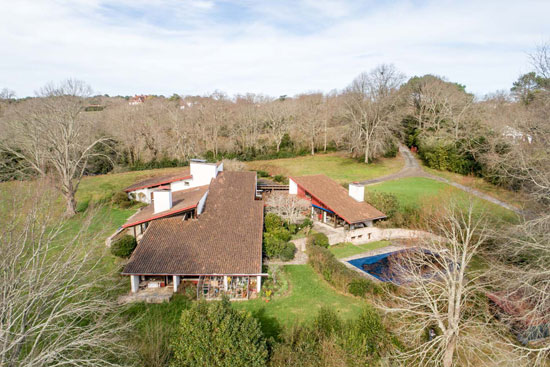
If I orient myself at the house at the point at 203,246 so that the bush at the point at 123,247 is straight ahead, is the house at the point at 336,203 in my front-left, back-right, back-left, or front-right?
back-right

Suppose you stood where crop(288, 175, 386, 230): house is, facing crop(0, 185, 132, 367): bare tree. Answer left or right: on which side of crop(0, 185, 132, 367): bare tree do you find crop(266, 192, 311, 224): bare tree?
right

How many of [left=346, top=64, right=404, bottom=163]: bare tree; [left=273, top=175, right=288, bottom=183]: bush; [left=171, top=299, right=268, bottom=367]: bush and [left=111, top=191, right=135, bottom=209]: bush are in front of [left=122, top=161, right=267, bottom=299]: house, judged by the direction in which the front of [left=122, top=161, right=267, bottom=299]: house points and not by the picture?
1

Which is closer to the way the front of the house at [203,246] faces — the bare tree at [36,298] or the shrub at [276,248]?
the bare tree

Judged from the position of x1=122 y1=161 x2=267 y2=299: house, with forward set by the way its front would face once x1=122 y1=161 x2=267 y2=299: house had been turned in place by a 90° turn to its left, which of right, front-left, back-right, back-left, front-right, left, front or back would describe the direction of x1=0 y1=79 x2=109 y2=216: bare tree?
back-left

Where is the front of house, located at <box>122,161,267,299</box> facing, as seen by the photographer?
facing the viewer

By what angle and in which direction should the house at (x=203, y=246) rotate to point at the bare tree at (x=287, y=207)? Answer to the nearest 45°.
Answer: approximately 135° to its left

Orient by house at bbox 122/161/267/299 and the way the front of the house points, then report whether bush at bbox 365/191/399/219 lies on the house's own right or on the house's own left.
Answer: on the house's own left

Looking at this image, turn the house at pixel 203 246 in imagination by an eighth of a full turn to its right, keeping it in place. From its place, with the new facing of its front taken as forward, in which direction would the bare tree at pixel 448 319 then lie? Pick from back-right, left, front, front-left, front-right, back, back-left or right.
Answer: left

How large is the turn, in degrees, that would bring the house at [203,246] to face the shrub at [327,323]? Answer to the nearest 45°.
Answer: approximately 45° to its left

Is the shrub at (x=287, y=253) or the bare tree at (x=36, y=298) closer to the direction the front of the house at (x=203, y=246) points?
the bare tree

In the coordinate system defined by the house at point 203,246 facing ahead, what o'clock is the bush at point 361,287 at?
The bush is roughly at 10 o'clock from the house.

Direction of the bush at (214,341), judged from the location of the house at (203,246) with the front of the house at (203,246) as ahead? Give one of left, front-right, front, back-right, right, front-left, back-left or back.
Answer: front

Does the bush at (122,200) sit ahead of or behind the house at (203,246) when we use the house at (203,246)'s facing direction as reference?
behind

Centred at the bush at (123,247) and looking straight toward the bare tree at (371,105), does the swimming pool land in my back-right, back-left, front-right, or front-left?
front-right
